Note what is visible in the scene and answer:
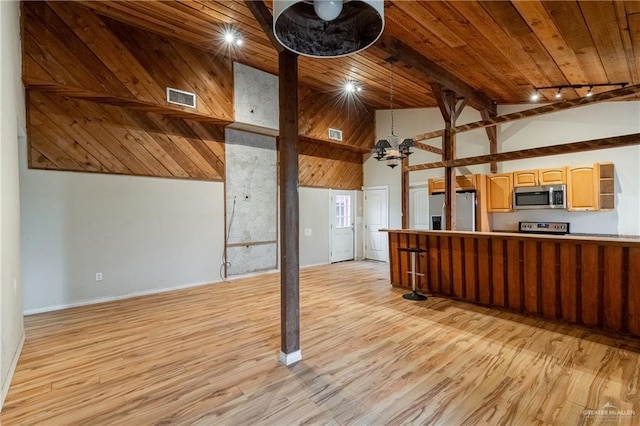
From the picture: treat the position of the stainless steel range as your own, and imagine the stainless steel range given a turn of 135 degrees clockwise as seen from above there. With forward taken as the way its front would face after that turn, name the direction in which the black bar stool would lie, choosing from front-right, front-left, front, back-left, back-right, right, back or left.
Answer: left

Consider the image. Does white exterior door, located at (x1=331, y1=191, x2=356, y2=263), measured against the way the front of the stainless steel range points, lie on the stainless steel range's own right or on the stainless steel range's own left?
on the stainless steel range's own right

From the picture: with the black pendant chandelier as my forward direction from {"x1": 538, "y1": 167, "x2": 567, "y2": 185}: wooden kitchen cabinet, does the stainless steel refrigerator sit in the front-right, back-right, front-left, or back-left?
front-right

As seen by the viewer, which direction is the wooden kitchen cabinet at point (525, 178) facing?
toward the camera

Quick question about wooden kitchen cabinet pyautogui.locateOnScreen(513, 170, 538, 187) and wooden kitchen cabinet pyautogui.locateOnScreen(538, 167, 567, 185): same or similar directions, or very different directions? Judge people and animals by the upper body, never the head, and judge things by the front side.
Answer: same or similar directions

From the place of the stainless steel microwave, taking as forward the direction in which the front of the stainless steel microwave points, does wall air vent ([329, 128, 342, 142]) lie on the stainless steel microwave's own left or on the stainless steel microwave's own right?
on the stainless steel microwave's own right

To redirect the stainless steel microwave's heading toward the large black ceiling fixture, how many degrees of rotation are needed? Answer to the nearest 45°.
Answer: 0° — it already faces it

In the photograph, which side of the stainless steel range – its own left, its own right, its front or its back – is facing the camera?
front

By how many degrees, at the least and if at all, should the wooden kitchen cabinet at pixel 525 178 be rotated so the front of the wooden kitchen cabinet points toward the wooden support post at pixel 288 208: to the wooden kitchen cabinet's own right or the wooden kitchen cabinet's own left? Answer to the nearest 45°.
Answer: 0° — it already faces it

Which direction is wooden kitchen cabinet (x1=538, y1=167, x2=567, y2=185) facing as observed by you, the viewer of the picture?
facing the viewer

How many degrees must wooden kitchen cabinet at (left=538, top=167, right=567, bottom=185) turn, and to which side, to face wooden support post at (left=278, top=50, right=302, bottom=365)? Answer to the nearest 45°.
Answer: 0° — it already faces it

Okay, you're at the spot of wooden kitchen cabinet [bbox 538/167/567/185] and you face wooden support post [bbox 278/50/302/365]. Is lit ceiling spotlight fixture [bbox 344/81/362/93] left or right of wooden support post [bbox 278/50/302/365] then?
right

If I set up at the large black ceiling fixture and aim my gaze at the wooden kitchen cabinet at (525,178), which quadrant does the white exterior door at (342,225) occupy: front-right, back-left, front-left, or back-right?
front-left
